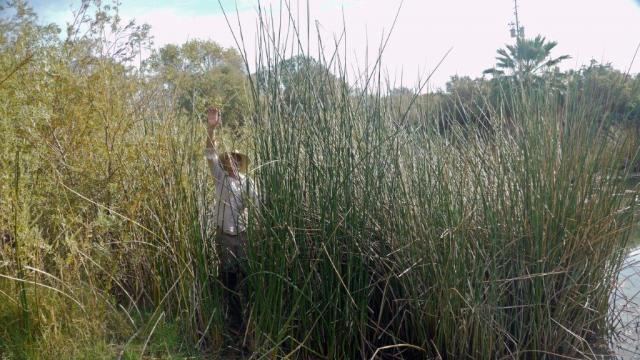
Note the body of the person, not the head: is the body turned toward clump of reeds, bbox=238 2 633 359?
no

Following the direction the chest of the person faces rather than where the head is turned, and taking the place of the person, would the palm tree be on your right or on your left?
on your left

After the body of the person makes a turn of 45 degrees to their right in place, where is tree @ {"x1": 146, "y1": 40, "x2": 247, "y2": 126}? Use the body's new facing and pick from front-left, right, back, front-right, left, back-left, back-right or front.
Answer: back-right

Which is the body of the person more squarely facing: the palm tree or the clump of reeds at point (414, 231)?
the clump of reeds

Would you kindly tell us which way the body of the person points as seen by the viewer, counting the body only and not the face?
toward the camera
